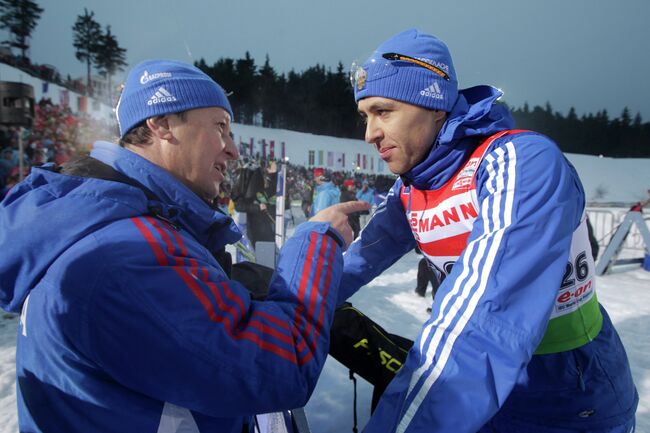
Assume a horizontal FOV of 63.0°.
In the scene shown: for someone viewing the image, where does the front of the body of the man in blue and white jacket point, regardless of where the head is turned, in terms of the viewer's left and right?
facing the viewer and to the left of the viewer

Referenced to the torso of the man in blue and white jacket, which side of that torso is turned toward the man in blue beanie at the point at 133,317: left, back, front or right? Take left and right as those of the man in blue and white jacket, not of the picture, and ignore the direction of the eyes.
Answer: front

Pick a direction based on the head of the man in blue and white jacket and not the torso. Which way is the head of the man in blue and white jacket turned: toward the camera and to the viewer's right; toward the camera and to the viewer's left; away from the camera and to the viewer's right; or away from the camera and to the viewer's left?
toward the camera and to the viewer's left

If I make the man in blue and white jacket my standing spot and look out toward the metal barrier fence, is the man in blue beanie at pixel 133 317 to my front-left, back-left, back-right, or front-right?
back-left

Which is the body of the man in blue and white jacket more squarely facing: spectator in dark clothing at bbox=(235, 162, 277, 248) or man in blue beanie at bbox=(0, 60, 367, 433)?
the man in blue beanie

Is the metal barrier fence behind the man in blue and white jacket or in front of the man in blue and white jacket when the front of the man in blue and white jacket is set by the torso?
behind

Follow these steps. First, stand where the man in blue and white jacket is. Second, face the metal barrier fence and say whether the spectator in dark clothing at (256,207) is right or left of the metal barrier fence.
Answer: left

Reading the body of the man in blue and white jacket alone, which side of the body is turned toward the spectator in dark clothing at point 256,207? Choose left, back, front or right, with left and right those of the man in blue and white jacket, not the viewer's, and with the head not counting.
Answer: right
